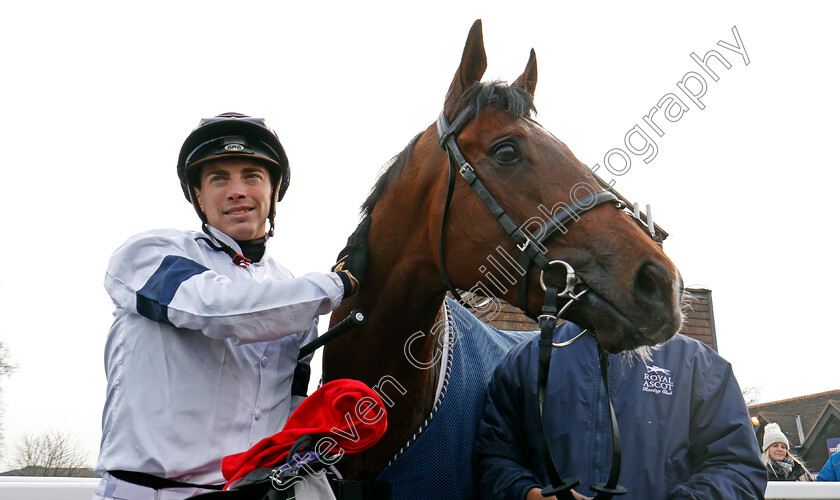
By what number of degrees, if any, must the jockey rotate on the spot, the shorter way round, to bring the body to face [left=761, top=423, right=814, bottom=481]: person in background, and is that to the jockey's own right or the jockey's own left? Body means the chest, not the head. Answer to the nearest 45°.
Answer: approximately 90° to the jockey's own left

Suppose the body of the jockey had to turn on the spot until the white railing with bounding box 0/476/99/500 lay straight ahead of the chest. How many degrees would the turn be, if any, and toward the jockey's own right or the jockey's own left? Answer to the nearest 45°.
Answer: approximately 180°

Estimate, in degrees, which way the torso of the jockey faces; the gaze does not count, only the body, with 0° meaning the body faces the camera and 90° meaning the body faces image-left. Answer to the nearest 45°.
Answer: approximately 315°

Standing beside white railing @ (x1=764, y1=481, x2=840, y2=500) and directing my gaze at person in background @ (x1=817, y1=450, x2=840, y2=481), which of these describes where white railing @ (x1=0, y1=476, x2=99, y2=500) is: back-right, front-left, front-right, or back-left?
back-left
